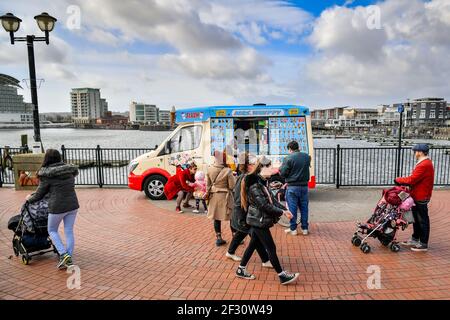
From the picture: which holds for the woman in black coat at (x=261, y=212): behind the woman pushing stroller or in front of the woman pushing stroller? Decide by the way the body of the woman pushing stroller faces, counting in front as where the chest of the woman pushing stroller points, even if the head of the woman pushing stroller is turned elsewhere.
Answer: behind

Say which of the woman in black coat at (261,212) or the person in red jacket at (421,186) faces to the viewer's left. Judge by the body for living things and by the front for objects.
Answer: the person in red jacket

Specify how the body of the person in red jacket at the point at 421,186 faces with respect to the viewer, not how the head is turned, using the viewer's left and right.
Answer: facing to the left of the viewer

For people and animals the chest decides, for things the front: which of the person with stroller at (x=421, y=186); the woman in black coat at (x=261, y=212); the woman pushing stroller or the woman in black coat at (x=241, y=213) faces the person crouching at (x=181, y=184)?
the person with stroller at (x=421, y=186)

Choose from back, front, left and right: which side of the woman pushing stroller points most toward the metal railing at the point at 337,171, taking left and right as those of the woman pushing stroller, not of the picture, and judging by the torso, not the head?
right

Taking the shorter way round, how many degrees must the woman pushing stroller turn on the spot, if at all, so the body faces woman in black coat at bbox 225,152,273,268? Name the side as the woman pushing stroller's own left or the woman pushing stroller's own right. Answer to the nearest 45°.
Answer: approximately 180°

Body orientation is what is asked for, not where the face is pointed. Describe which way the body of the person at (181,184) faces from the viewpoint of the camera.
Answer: to the viewer's right

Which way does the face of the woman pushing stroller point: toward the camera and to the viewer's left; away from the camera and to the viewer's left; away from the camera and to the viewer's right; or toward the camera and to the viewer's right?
away from the camera and to the viewer's left

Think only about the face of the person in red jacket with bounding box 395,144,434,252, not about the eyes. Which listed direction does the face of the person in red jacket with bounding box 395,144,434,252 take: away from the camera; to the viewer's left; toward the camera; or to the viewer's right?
to the viewer's left

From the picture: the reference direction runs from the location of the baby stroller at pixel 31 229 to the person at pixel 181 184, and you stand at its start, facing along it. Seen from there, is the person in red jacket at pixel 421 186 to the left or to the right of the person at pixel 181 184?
right

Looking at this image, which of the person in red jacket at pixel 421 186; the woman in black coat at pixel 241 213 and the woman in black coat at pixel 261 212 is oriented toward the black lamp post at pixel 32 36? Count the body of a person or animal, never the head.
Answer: the person in red jacket

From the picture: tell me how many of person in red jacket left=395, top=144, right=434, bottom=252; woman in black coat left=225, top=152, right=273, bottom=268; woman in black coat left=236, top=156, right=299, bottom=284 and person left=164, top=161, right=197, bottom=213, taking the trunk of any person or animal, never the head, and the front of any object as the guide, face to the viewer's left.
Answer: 1

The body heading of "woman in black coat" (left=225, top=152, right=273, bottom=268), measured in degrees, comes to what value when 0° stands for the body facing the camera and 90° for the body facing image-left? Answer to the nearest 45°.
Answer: approximately 270°

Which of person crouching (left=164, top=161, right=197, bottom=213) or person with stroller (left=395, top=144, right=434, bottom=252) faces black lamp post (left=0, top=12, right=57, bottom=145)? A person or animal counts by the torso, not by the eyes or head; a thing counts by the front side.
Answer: person with stroller (left=395, top=144, right=434, bottom=252)

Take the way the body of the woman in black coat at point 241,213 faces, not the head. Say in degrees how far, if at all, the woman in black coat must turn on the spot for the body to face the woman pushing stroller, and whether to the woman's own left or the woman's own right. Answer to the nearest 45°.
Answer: approximately 180°

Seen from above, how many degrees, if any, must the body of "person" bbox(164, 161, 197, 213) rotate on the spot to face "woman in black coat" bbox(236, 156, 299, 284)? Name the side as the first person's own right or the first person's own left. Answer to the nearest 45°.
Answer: approximately 90° to the first person's own right
